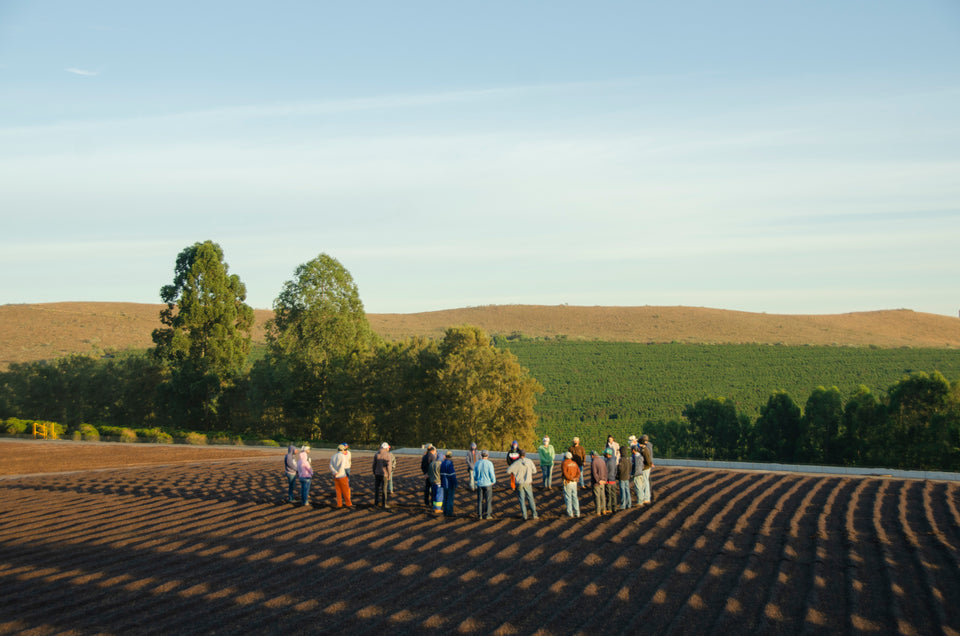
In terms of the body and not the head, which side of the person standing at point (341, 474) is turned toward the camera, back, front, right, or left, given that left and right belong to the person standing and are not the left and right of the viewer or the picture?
right

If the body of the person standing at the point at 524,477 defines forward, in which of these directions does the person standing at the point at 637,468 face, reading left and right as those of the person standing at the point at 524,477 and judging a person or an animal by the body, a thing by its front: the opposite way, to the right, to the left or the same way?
to the left

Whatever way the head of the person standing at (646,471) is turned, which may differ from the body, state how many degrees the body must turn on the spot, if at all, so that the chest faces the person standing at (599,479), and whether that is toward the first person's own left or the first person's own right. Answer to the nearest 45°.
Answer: approximately 45° to the first person's own left

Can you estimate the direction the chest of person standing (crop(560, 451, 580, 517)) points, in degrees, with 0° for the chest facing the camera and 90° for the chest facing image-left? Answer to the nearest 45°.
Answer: approximately 180°

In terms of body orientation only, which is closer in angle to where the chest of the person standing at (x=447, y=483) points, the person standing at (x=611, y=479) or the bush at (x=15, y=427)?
the person standing

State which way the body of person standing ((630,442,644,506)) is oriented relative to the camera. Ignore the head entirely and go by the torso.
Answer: to the viewer's left

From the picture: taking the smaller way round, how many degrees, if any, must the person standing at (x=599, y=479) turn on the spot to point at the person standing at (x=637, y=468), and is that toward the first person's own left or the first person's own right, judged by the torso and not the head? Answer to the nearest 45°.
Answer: approximately 90° to the first person's own right

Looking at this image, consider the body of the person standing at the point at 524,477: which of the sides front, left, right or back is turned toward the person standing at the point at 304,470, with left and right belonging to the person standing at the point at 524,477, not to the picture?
left

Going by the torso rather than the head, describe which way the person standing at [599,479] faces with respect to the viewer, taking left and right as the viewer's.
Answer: facing away from the viewer and to the left of the viewer

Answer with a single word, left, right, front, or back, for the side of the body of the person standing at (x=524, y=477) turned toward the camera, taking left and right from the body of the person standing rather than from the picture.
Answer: back

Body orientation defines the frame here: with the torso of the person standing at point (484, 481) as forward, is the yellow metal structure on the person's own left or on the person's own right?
on the person's own left
